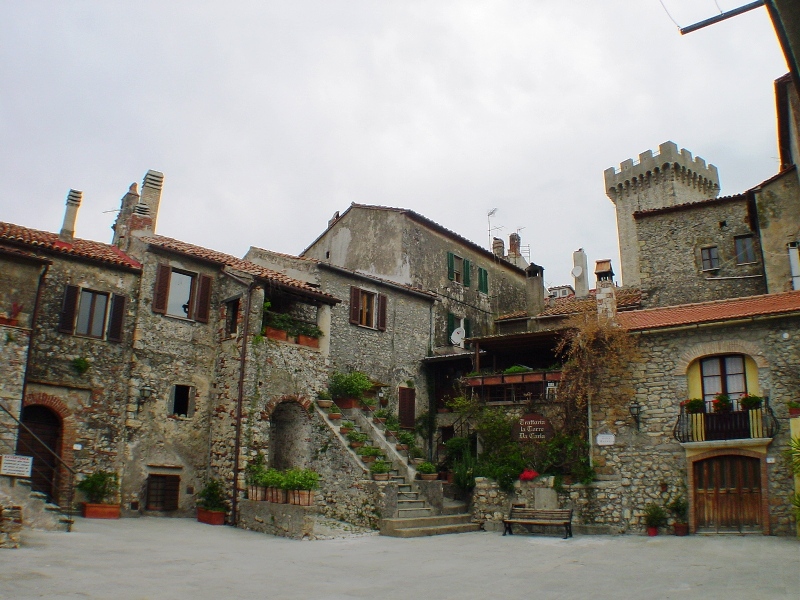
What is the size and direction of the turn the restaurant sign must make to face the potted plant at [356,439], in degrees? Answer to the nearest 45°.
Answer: approximately 90° to its right

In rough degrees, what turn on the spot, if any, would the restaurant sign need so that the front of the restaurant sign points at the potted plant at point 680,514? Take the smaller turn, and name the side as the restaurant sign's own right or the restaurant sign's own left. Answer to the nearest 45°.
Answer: approximately 45° to the restaurant sign's own left

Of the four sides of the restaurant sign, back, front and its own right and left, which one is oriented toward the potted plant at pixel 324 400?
right

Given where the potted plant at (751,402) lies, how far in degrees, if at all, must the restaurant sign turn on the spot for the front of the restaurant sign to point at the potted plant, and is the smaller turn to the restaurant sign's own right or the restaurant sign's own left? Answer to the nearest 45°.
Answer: approximately 45° to the restaurant sign's own left

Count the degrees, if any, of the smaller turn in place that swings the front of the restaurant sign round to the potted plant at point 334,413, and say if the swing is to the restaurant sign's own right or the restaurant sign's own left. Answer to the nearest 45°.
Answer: approximately 90° to the restaurant sign's own right

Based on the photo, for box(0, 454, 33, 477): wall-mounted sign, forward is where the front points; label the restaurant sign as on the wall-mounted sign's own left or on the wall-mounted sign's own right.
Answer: on the wall-mounted sign's own left

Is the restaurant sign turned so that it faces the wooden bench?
yes

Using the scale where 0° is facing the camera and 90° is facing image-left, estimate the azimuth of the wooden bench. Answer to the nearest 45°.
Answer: approximately 0°

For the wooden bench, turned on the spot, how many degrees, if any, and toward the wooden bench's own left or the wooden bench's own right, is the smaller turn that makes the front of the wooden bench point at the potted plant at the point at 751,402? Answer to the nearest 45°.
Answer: approximately 90° to the wooden bench's own left

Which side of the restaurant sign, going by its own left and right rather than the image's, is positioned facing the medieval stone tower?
back
